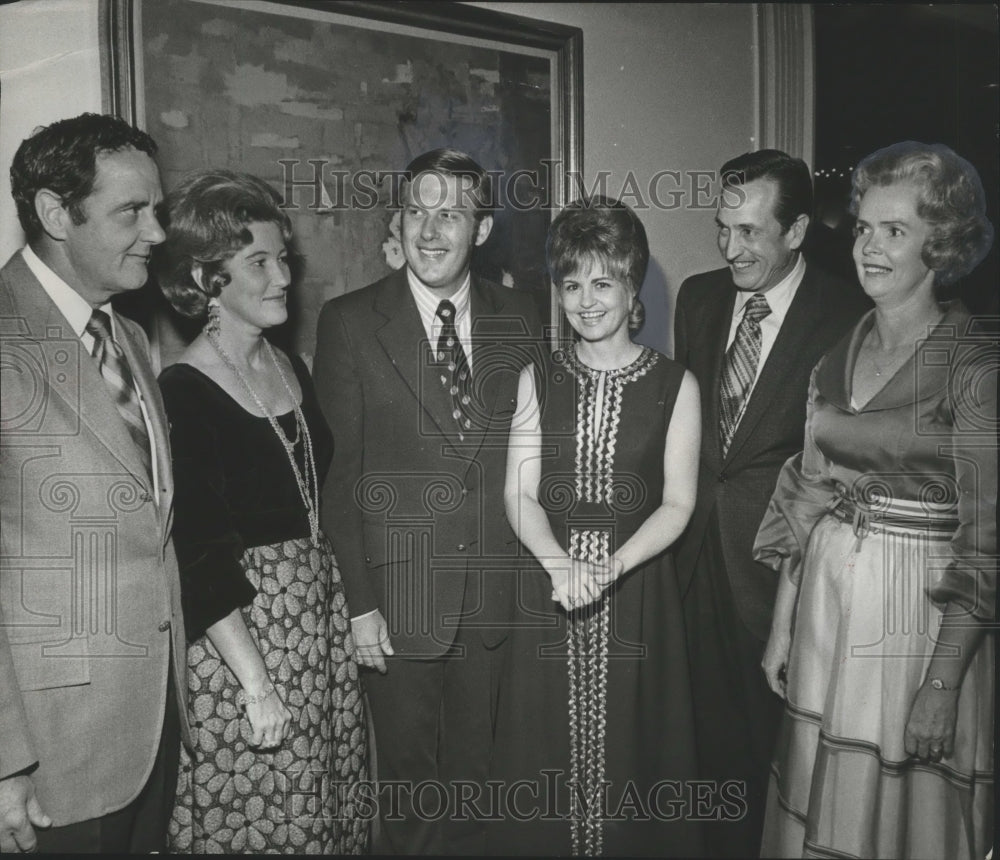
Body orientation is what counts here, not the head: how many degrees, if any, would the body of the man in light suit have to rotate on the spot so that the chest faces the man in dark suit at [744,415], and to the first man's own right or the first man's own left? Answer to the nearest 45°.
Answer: approximately 45° to the first man's own left

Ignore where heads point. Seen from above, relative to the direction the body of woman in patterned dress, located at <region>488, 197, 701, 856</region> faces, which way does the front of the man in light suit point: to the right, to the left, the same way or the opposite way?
to the left

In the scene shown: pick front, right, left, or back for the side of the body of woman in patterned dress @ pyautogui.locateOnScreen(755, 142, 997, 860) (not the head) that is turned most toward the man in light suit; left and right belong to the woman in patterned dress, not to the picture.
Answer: front

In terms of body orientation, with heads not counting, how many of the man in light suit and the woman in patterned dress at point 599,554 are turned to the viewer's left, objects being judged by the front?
0

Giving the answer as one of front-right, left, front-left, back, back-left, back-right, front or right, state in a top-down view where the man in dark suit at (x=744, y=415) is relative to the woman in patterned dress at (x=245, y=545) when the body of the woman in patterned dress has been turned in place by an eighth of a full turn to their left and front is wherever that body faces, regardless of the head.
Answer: front

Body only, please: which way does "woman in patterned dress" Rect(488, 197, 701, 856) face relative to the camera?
toward the camera

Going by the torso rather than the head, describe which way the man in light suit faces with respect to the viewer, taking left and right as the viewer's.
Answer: facing the viewer and to the right of the viewer

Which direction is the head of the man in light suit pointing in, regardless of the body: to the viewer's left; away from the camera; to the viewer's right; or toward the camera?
to the viewer's right

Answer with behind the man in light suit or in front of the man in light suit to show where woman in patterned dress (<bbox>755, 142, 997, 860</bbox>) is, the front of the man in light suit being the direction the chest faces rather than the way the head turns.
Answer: in front

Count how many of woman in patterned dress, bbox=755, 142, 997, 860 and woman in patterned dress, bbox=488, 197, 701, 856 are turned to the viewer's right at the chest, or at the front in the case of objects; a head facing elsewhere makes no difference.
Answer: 0

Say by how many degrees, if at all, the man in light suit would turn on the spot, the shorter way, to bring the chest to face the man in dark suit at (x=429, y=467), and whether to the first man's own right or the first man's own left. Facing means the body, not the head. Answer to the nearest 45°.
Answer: approximately 45° to the first man's own left

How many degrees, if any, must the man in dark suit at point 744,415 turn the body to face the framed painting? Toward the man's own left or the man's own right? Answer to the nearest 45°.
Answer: approximately 45° to the man's own right

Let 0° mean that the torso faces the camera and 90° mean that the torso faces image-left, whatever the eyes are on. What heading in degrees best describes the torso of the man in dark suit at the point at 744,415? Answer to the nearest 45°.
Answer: approximately 45°

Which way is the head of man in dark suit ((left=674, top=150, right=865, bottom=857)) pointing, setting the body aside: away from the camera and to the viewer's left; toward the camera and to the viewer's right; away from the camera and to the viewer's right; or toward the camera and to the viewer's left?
toward the camera and to the viewer's left
